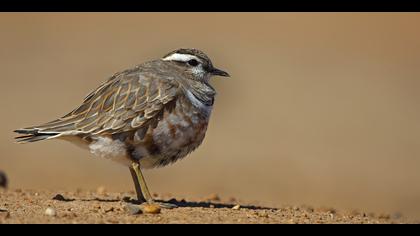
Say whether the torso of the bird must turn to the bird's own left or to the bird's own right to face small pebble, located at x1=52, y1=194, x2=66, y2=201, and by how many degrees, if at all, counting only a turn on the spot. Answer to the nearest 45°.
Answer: approximately 135° to the bird's own left

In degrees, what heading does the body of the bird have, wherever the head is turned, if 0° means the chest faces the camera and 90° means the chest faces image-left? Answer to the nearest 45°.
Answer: approximately 270°

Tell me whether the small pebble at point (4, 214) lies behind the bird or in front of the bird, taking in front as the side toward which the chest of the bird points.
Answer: behind
